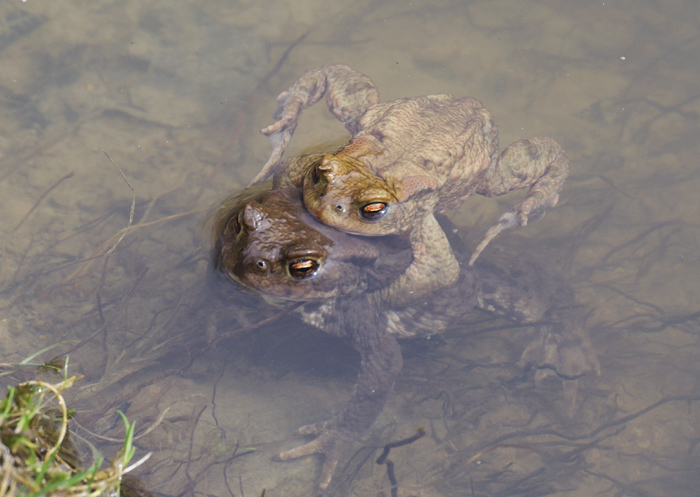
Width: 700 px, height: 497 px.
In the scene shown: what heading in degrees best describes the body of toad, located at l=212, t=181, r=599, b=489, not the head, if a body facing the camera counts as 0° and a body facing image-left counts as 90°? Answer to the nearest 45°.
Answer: approximately 45°

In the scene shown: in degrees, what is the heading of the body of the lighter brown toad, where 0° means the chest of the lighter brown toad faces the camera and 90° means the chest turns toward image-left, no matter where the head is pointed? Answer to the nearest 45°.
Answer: approximately 45°
